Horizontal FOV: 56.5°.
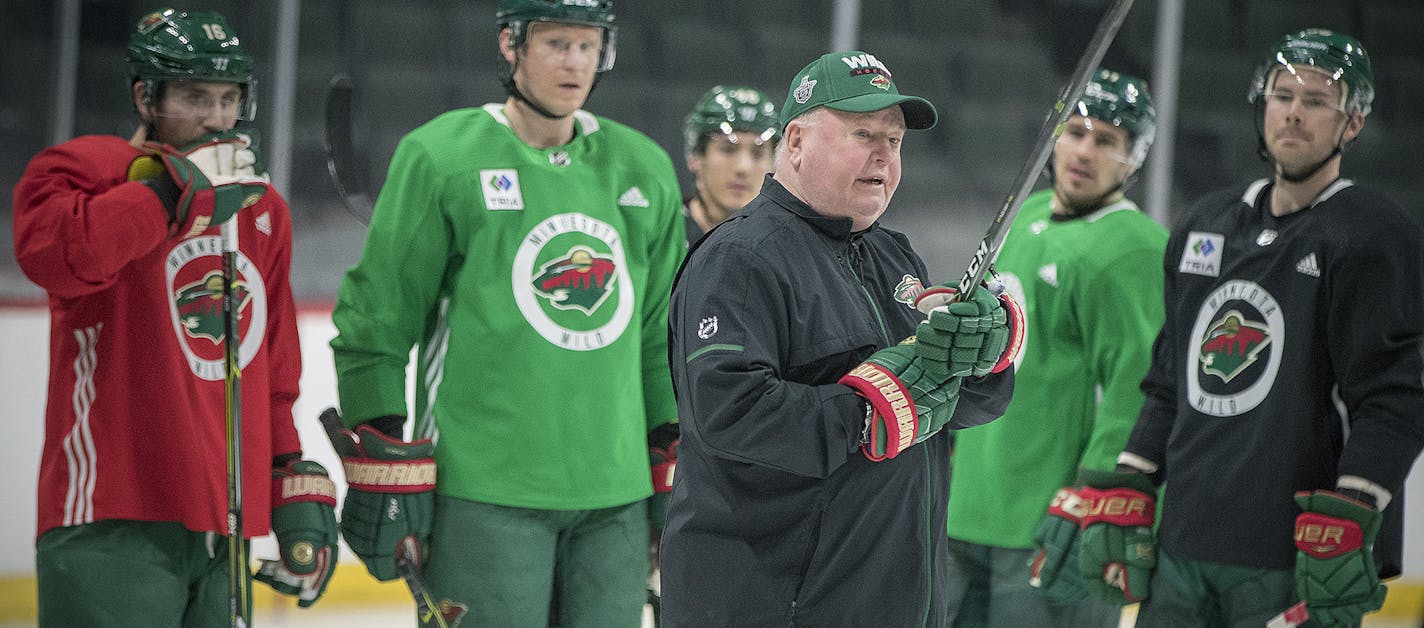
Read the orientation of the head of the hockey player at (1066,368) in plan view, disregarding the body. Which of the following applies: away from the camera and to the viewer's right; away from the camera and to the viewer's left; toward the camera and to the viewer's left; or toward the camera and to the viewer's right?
toward the camera and to the viewer's left

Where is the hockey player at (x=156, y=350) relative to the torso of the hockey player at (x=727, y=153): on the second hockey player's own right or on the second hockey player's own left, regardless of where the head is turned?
on the second hockey player's own right

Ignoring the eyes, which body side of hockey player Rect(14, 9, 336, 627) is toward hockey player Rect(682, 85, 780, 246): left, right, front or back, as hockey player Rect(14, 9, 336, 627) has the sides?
left

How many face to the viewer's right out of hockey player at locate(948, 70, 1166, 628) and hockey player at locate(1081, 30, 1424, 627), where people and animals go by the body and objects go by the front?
0

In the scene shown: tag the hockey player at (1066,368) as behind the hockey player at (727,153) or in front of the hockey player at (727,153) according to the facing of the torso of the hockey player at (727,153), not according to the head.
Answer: in front

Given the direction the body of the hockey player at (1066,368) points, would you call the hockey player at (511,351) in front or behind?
in front

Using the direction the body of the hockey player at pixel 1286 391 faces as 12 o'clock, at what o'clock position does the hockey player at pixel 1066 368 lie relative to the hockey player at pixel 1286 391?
the hockey player at pixel 1066 368 is roughly at 3 o'clock from the hockey player at pixel 1286 391.

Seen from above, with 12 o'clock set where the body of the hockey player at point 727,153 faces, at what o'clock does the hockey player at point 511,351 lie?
the hockey player at point 511,351 is roughly at 2 o'clock from the hockey player at point 727,153.

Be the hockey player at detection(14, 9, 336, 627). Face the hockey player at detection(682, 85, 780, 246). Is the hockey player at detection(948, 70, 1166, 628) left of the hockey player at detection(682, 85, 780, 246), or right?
right

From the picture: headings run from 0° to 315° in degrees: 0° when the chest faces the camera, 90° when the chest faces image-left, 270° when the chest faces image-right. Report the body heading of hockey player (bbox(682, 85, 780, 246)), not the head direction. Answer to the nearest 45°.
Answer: approximately 315°

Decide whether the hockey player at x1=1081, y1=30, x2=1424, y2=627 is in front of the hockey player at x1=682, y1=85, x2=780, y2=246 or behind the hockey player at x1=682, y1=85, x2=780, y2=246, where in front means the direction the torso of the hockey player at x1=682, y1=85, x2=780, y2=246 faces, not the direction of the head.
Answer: in front

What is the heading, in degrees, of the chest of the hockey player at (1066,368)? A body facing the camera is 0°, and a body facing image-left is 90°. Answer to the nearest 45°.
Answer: approximately 45°
